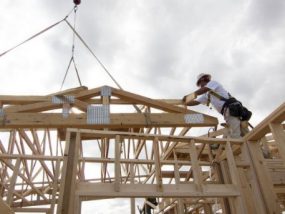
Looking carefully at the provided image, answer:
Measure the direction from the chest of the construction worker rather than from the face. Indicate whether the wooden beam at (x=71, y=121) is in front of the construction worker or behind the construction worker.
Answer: in front

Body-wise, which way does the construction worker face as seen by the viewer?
to the viewer's left
